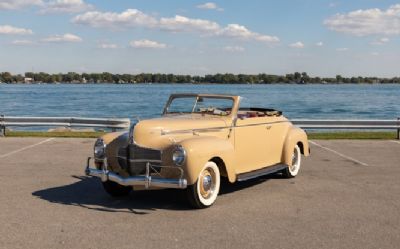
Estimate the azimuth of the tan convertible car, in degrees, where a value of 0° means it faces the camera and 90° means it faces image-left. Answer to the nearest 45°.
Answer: approximately 45°

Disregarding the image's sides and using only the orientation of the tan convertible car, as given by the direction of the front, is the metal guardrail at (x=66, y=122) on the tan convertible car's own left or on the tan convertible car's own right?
on the tan convertible car's own right

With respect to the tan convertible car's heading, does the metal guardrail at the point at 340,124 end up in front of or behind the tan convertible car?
behind

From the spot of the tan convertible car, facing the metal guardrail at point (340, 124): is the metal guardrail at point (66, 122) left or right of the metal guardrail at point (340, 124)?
left
